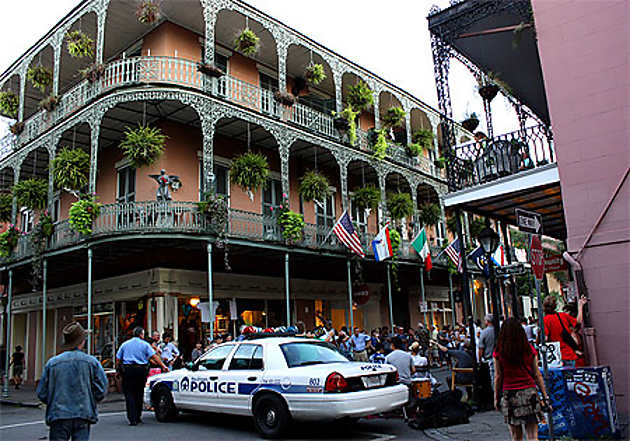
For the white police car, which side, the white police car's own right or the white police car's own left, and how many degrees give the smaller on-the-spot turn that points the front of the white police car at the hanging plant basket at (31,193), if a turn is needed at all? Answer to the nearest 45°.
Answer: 0° — it already faces it

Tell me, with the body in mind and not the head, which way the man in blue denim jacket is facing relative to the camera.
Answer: away from the camera

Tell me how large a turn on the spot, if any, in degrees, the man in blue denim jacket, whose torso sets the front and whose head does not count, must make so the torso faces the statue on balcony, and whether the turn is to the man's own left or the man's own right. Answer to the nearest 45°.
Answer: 0° — they already face it

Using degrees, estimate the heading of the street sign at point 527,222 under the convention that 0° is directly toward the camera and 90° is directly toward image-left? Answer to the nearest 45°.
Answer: approximately 0°

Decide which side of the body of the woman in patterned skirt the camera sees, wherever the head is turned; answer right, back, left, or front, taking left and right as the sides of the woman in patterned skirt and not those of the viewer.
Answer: back

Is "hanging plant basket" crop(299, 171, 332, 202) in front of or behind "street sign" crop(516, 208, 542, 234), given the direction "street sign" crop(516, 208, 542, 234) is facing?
behind

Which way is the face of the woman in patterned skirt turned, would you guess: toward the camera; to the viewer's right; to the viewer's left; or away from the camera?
away from the camera

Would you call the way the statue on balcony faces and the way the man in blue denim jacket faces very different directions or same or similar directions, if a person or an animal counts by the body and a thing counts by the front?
very different directions

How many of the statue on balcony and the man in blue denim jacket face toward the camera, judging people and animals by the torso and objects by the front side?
1
